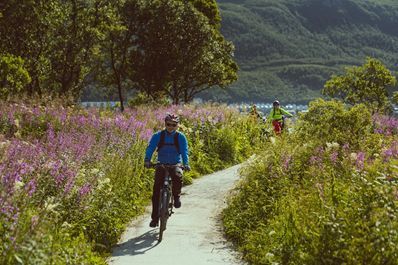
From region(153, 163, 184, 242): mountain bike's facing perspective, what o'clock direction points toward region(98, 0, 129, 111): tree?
The tree is roughly at 6 o'clock from the mountain bike.

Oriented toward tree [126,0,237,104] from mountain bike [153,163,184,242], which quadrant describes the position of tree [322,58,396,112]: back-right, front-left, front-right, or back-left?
front-right

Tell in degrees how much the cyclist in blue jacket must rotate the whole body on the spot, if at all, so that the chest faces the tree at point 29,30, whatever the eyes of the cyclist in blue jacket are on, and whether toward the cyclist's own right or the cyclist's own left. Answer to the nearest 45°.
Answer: approximately 180°

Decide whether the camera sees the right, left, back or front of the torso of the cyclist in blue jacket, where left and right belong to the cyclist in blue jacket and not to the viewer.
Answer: front

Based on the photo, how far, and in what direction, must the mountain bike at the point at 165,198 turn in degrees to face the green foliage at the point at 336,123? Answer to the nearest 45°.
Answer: approximately 135° to its left

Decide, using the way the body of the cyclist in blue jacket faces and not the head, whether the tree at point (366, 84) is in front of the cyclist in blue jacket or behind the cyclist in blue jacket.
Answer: behind

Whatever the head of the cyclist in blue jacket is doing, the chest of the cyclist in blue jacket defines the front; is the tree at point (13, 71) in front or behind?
behind

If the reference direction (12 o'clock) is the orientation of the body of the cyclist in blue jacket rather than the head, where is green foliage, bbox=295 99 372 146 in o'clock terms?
The green foliage is roughly at 8 o'clock from the cyclist in blue jacket.

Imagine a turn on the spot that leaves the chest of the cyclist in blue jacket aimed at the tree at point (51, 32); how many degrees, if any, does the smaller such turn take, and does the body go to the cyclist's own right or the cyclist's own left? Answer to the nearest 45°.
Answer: approximately 180°

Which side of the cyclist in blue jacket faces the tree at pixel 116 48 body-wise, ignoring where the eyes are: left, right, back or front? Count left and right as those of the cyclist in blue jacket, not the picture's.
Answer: back

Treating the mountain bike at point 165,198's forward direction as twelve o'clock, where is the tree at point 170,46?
The tree is roughly at 6 o'clock from the mountain bike.

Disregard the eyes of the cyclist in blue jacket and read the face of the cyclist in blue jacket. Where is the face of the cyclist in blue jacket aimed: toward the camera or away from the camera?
toward the camera

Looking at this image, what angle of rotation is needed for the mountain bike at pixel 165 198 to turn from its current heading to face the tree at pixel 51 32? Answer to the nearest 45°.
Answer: approximately 180°

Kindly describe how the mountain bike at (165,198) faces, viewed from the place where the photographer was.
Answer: facing the viewer
